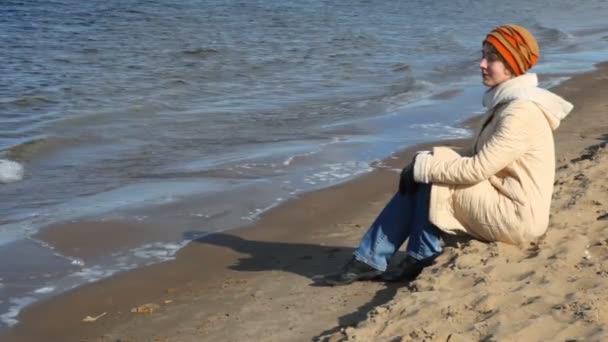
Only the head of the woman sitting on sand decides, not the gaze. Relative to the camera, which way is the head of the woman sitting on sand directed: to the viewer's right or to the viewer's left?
to the viewer's left

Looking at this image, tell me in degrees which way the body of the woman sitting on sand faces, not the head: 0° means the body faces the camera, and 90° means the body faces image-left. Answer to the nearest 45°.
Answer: approximately 90°
